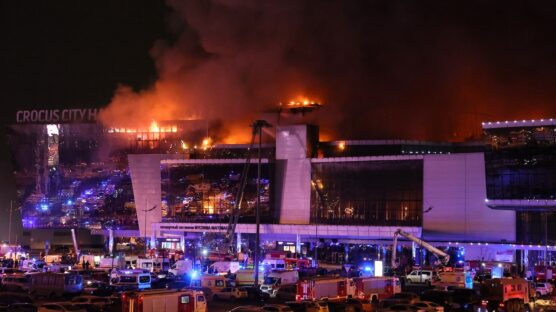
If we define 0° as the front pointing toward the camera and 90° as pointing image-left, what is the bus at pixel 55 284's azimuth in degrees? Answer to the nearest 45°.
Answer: approximately 270°

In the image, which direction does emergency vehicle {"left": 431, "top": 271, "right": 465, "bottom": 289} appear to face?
to the viewer's left
